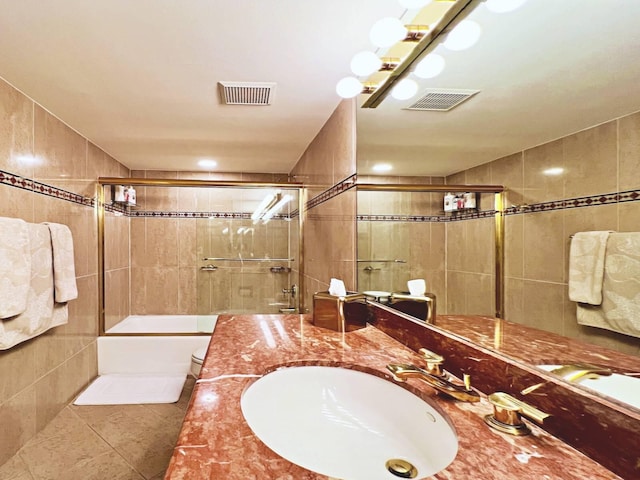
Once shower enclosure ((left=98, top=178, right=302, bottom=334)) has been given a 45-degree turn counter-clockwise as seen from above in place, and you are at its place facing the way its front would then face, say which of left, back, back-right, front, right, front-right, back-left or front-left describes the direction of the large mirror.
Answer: front-right

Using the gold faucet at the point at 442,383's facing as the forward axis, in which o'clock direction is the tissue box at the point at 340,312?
The tissue box is roughly at 2 o'clock from the gold faucet.

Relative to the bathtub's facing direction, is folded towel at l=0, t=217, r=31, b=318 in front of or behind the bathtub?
in front

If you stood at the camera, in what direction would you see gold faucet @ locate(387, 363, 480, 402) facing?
facing to the left of the viewer

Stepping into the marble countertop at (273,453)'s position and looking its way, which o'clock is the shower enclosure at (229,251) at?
The shower enclosure is roughly at 2 o'clock from the marble countertop.

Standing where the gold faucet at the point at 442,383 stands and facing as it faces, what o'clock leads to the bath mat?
The bath mat is roughly at 1 o'clock from the gold faucet.

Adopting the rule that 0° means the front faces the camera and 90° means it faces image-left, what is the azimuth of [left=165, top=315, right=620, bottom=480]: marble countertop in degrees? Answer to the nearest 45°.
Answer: approximately 90°

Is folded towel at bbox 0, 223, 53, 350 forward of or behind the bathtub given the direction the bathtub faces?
forward

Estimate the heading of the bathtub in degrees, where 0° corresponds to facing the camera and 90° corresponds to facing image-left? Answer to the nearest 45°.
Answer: approximately 0°

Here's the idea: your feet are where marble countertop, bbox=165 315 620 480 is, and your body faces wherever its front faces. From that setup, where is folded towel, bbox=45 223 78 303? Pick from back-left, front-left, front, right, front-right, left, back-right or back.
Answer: front-right
